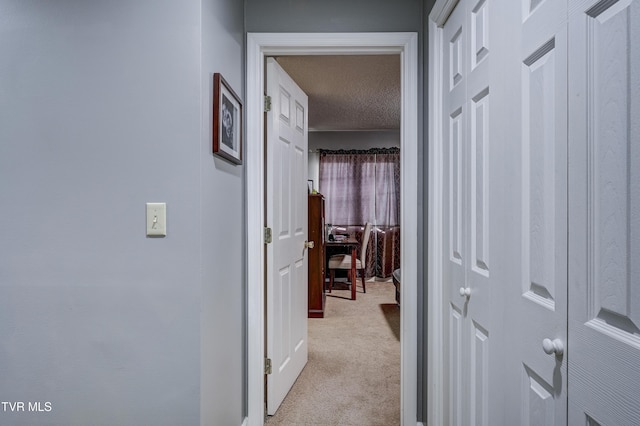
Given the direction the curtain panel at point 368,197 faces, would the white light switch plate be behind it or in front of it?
in front

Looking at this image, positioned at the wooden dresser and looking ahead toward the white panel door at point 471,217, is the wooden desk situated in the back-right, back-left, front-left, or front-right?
back-left

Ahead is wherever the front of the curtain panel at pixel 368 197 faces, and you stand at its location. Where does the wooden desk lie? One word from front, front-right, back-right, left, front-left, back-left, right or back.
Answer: front

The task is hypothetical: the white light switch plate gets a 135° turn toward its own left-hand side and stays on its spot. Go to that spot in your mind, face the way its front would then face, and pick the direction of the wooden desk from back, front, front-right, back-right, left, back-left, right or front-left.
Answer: front

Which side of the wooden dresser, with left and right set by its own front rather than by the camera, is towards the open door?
right

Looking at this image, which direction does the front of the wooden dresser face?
to the viewer's right

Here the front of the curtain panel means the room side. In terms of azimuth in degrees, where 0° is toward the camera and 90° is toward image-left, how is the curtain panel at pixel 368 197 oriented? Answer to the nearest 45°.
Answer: approximately 0°

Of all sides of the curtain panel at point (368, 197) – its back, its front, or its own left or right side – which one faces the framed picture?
front

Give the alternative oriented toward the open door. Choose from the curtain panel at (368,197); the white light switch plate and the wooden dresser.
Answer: the curtain panel

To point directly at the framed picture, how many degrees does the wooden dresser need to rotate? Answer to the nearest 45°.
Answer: approximately 90° to its right
